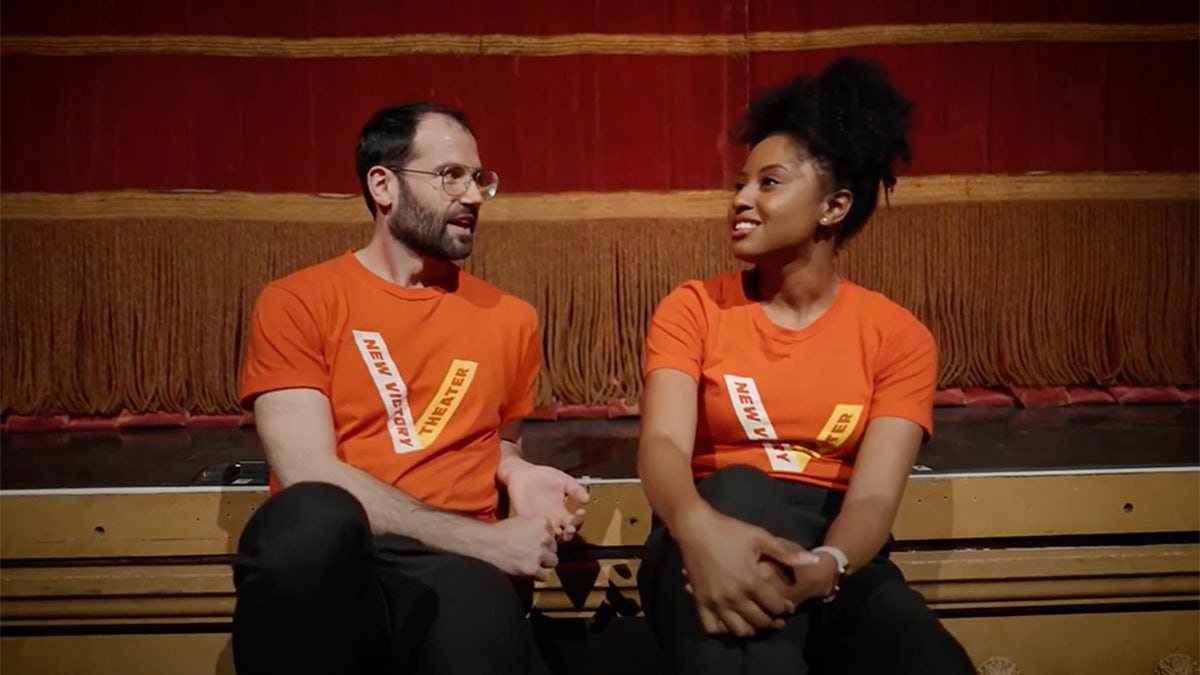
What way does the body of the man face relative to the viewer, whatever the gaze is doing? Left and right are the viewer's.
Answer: facing the viewer and to the right of the viewer

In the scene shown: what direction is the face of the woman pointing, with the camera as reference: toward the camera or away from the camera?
toward the camera
